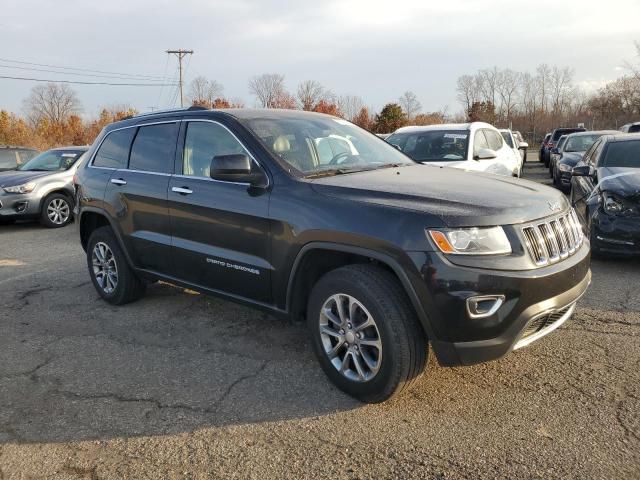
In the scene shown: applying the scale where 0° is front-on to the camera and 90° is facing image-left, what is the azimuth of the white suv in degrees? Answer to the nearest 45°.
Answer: approximately 45°

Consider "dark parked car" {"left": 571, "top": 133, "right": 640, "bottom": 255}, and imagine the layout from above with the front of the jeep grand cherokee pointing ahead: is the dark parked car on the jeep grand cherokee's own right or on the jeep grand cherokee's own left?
on the jeep grand cherokee's own left

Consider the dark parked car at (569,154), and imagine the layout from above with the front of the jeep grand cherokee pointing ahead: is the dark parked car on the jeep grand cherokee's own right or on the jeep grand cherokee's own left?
on the jeep grand cherokee's own left

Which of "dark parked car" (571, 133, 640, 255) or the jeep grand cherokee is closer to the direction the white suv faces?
the jeep grand cherokee

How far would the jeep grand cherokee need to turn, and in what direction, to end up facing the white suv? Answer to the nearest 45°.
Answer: approximately 135° to its left

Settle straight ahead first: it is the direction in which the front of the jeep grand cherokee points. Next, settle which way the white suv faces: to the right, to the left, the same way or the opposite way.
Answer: to the right

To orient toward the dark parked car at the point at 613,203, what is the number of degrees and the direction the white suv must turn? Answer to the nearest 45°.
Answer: approximately 90° to its left

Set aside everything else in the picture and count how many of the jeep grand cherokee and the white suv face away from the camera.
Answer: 0

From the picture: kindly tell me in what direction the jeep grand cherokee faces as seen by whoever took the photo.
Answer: facing the viewer and to the right of the viewer
